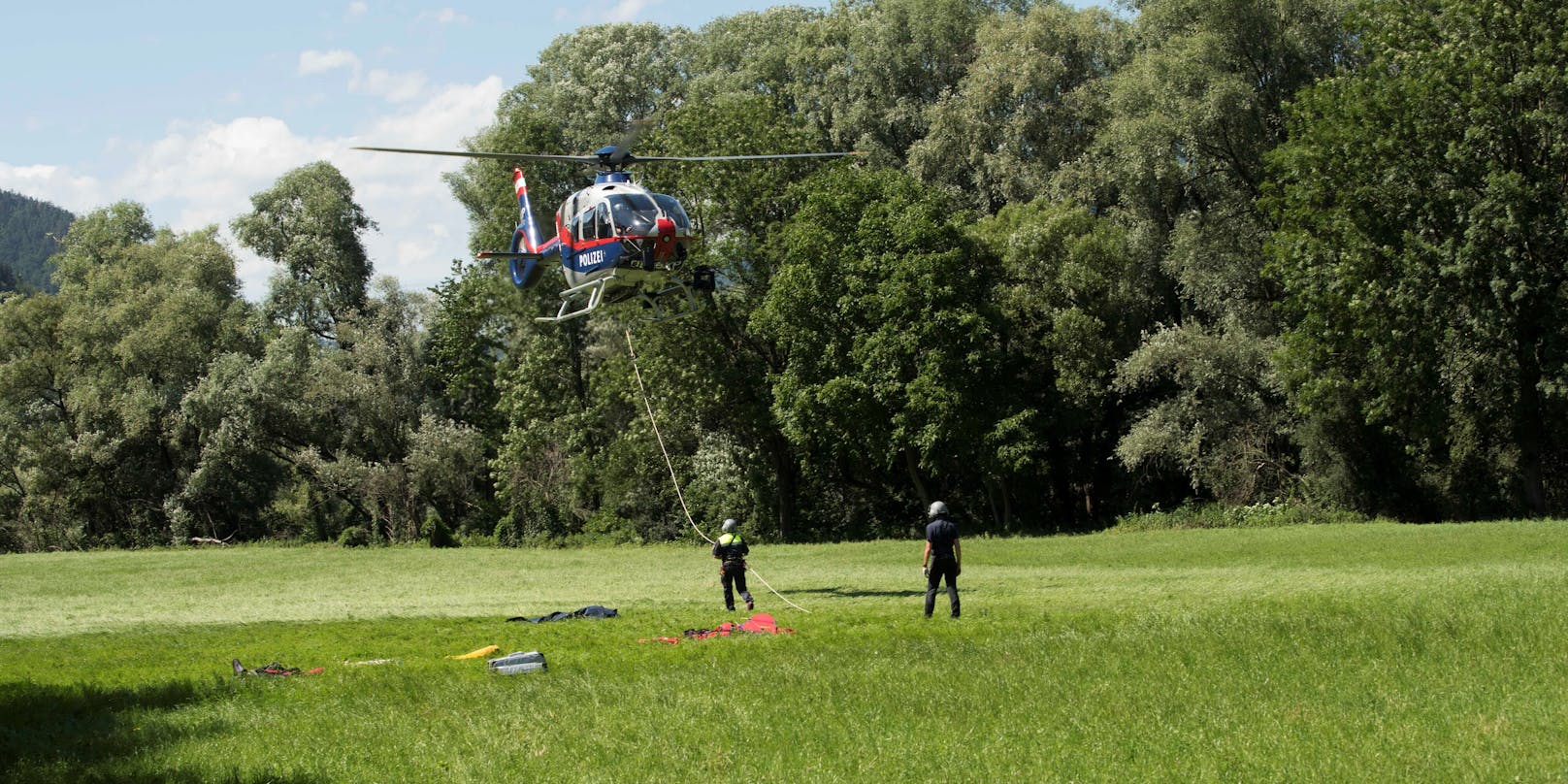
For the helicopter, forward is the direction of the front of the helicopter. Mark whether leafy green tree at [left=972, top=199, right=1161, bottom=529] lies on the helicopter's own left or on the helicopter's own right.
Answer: on the helicopter's own left

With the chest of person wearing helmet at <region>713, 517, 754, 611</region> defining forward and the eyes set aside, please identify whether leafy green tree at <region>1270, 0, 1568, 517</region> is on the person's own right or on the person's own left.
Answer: on the person's own right

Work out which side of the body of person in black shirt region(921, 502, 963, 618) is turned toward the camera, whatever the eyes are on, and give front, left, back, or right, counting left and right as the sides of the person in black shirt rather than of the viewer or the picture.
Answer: back

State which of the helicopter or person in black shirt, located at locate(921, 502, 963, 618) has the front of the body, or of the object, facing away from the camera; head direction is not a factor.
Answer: the person in black shirt

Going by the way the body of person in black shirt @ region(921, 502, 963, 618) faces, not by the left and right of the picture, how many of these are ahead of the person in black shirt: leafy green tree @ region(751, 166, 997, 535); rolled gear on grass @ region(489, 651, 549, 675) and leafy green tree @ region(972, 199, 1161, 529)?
2

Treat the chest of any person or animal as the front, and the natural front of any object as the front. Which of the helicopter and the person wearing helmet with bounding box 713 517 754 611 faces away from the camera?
the person wearing helmet

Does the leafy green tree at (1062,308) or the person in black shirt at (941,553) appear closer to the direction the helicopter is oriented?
the person in black shirt

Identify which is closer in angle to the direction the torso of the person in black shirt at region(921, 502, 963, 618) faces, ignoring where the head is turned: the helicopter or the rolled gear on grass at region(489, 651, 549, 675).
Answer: the helicopter

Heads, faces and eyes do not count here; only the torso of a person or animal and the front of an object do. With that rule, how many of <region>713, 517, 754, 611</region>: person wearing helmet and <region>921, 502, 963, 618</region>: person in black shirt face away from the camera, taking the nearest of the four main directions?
2

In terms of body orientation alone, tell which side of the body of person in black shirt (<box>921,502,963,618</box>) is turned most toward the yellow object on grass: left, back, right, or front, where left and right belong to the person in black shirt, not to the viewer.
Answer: left

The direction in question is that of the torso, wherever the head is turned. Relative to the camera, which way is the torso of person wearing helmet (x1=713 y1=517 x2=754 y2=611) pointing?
away from the camera

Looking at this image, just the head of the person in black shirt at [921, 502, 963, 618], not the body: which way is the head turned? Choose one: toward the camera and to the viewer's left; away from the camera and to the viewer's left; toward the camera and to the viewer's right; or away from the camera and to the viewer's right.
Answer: away from the camera and to the viewer's left
